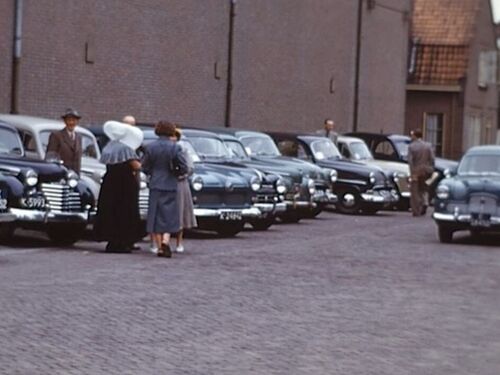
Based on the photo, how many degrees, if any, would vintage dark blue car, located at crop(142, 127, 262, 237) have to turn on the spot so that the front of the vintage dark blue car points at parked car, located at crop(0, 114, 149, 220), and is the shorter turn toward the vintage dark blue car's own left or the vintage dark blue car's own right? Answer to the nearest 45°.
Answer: approximately 90° to the vintage dark blue car's own right

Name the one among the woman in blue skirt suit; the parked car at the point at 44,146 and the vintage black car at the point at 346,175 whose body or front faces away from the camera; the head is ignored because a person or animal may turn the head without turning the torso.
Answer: the woman in blue skirt suit

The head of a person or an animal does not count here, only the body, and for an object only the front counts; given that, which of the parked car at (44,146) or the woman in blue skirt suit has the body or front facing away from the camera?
the woman in blue skirt suit

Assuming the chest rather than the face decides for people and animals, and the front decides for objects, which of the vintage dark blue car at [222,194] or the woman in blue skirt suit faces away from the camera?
the woman in blue skirt suit

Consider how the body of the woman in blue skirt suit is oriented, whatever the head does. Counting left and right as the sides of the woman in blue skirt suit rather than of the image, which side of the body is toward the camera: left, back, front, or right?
back
